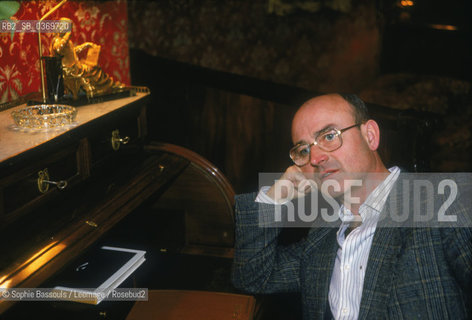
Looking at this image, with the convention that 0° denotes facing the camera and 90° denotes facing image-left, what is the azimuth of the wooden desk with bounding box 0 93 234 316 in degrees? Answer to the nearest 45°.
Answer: approximately 315°

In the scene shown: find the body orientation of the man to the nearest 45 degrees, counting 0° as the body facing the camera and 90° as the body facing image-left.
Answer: approximately 45°
